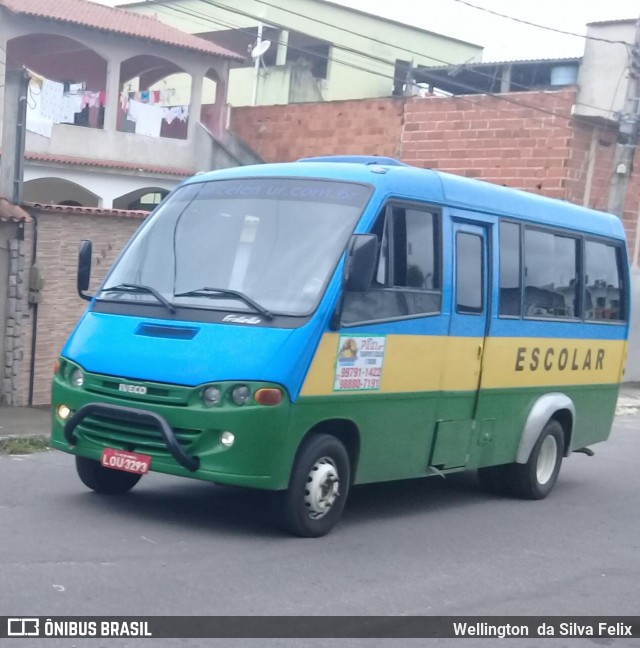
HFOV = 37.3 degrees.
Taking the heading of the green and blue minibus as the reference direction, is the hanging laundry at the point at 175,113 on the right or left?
on its right

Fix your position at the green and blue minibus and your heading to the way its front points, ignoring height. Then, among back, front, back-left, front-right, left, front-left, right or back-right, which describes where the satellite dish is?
back-right

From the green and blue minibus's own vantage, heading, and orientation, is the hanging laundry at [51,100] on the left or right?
on its right

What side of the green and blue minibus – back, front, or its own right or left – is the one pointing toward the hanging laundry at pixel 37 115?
right

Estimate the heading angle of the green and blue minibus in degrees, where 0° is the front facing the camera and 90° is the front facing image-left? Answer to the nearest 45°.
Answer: approximately 45°

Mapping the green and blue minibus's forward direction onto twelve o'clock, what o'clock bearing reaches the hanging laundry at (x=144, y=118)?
The hanging laundry is roughly at 4 o'clock from the green and blue minibus.

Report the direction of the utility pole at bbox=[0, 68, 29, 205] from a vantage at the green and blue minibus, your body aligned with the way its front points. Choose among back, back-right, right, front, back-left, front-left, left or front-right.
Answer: right

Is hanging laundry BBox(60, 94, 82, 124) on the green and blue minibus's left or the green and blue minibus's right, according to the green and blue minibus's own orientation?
on its right
